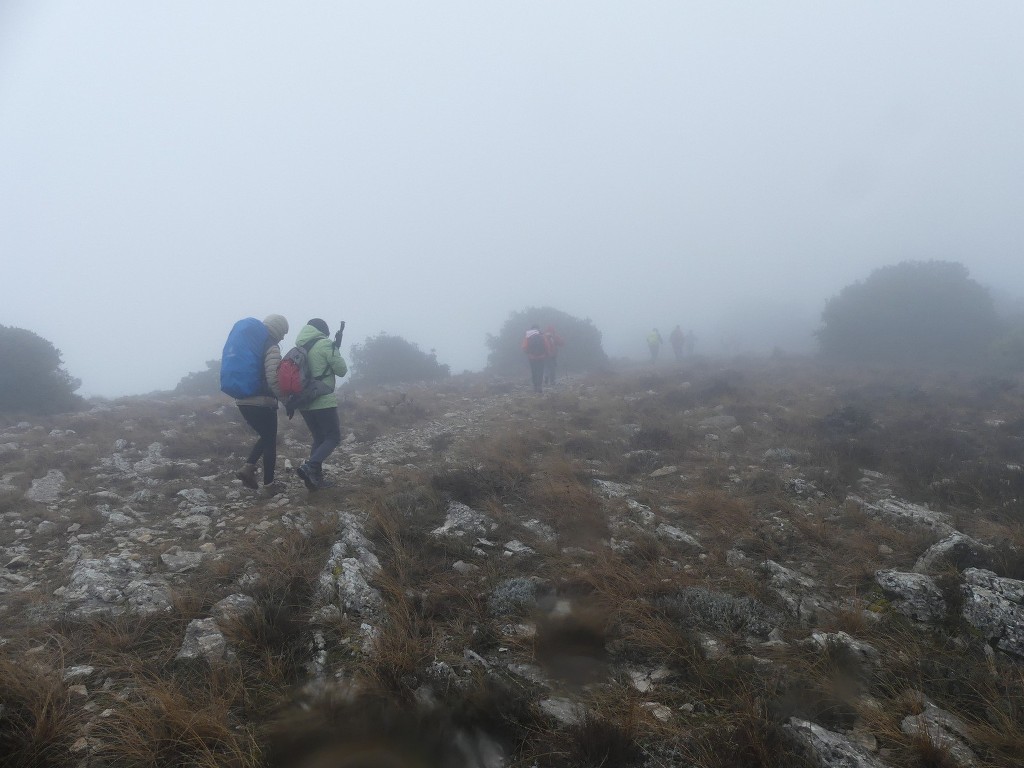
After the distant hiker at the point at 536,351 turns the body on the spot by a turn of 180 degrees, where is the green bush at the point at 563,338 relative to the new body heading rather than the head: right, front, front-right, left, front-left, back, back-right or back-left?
back

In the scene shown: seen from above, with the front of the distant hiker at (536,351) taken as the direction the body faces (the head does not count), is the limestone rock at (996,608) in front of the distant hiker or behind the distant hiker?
behind

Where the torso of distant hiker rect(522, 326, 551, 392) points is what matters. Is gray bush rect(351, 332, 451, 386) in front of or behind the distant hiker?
in front

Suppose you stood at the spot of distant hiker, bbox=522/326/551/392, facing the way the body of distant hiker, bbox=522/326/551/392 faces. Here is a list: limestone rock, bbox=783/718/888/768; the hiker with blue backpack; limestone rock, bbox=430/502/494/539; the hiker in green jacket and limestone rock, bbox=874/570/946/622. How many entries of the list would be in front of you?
0

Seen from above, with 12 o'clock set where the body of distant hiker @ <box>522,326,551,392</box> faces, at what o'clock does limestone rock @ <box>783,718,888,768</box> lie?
The limestone rock is roughly at 6 o'clock from the distant hiker.

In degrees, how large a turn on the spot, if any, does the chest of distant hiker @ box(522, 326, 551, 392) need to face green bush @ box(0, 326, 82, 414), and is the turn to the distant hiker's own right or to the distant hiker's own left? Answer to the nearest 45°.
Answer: approximately 90° to the distant hiker's own left

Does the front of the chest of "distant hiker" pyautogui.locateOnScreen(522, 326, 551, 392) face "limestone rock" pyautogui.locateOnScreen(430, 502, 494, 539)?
no

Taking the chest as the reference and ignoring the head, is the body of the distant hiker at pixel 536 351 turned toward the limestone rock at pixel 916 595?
no

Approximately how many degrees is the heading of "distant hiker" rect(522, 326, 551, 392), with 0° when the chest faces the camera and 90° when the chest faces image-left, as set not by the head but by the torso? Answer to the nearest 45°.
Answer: approximately 180°

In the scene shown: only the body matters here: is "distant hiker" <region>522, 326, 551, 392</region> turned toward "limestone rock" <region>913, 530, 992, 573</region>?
no

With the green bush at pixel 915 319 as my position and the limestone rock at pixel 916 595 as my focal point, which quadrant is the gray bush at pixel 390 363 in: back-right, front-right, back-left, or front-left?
front-right
